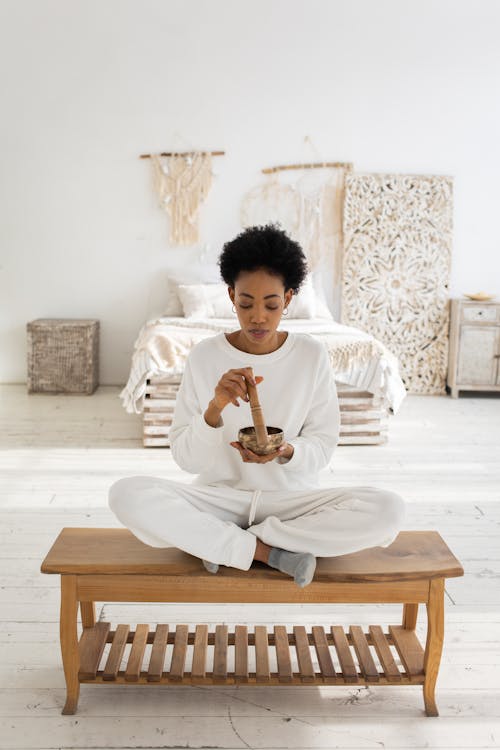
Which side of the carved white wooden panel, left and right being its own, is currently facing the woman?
front

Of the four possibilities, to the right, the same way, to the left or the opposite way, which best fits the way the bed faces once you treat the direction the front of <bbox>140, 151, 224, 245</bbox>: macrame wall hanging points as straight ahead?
the same way

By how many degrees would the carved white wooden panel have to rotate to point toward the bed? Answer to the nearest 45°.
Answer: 0° — it already faces it

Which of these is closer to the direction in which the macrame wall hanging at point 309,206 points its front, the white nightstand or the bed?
the bed

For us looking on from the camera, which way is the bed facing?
facing the viewer

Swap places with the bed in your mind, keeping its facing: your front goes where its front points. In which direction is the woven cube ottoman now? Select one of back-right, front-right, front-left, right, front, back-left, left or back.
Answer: back-right

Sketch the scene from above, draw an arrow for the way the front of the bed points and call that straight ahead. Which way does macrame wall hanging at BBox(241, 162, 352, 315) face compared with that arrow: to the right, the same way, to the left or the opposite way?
the same way

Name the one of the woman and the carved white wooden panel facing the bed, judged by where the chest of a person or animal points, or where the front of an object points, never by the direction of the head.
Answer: the carved white wooden panel

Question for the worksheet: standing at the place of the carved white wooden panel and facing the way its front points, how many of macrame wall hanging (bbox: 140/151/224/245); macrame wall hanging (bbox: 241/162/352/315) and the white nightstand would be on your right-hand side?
2

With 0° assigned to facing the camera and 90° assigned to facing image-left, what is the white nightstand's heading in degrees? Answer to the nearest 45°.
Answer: approximately 0°

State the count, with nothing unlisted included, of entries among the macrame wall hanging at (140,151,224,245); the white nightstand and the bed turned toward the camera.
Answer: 3

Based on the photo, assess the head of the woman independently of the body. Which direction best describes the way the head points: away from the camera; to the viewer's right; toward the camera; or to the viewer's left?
toward the camera

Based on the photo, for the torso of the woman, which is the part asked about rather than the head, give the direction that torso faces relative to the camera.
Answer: toward the camera

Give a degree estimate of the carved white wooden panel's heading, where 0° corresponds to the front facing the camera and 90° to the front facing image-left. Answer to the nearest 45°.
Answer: approximately 0°

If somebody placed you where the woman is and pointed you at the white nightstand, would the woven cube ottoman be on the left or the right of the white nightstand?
left

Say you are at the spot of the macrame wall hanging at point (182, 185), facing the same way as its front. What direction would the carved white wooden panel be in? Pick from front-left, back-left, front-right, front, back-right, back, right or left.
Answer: left
